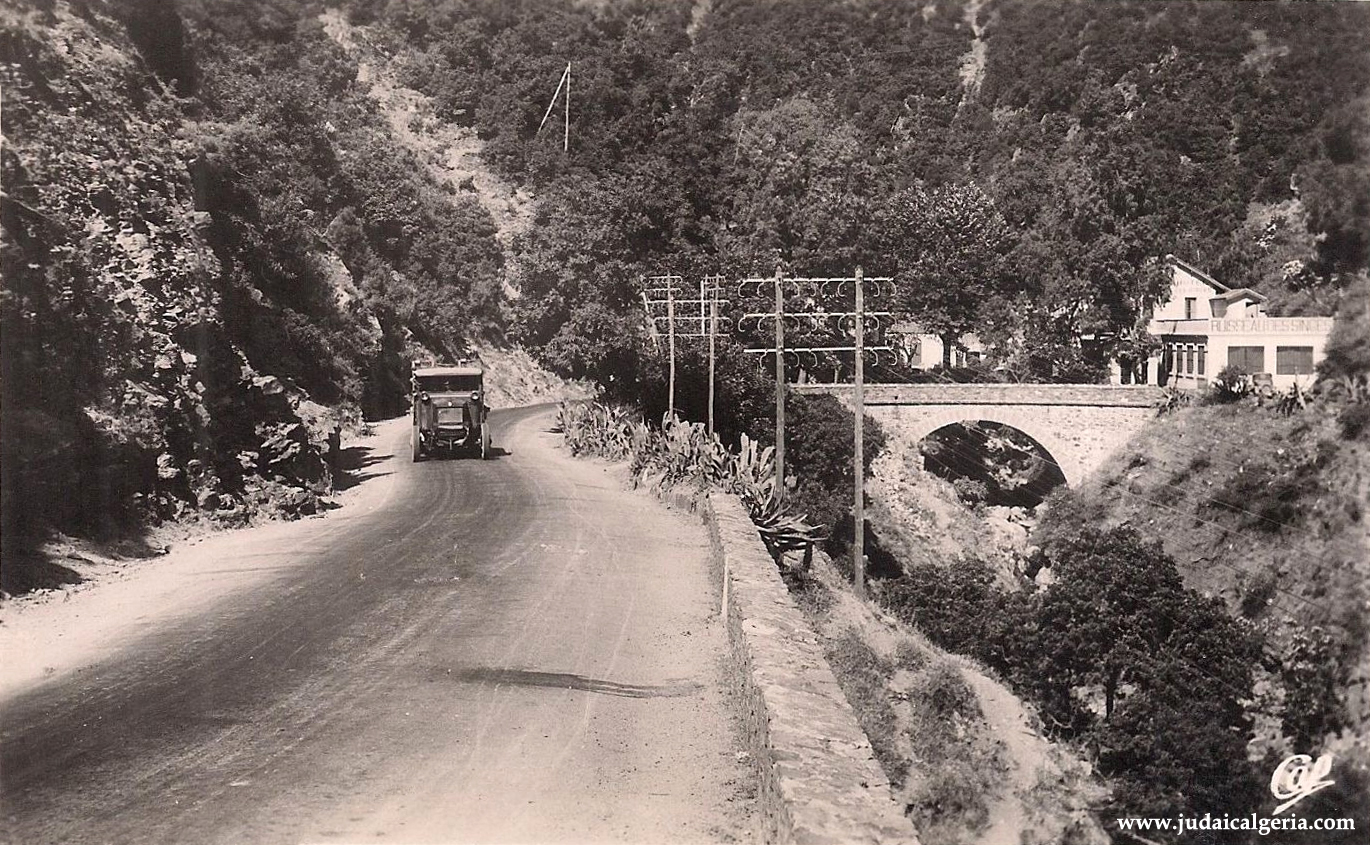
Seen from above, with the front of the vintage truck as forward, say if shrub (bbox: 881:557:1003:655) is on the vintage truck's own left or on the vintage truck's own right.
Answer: on the vintage truck's own left

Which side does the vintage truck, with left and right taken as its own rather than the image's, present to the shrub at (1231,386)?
left

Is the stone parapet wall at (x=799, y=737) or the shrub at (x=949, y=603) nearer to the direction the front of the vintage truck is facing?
the stone parapet wall

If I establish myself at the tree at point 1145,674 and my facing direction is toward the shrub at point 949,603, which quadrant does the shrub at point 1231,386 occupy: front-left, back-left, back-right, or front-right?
front-right

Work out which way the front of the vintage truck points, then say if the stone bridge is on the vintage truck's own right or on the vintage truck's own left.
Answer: on the vintage truck's own left

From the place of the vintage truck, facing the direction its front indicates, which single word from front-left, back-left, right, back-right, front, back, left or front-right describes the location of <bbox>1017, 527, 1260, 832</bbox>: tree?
left

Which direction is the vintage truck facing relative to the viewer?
toward the camera

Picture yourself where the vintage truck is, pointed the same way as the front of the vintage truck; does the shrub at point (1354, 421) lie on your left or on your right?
on your left

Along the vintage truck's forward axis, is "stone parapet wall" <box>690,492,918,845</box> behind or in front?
in front
